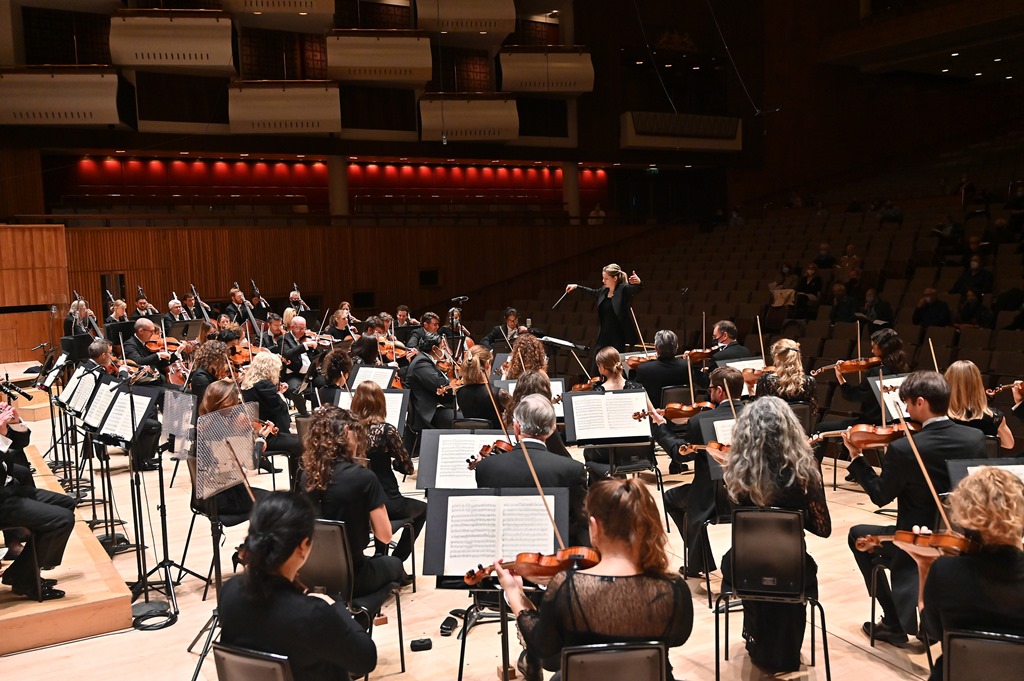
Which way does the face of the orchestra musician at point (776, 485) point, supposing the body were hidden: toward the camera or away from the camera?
away from the camera

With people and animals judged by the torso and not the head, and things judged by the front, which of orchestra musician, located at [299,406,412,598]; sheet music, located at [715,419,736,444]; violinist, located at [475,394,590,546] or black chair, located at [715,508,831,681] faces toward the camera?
the sheet music

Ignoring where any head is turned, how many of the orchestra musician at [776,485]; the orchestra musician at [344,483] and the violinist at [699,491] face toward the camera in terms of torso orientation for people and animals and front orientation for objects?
0

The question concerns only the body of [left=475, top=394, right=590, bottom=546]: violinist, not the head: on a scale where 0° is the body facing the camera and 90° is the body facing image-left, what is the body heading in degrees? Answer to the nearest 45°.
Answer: approximately 180°

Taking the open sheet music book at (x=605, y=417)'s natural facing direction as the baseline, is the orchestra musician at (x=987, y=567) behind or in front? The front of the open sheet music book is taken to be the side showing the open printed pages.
in front

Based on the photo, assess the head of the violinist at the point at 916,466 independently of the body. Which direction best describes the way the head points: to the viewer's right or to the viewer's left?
to the viewer's left

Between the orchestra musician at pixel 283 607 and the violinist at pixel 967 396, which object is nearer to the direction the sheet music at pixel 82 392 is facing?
the orchestra musician

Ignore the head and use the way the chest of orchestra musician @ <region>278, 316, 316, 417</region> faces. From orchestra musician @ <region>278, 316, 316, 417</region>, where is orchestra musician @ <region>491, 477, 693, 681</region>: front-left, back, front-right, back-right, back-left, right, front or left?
front-right

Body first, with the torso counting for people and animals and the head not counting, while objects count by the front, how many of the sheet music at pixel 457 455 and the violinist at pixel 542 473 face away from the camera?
1

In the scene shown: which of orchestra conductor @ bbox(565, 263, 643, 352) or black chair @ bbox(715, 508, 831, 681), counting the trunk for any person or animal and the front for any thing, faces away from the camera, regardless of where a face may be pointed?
the black chair

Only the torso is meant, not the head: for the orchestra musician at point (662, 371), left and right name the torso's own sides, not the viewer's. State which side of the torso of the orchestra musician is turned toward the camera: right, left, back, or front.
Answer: back

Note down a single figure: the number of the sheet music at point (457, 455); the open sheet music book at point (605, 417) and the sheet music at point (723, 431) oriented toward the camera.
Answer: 3

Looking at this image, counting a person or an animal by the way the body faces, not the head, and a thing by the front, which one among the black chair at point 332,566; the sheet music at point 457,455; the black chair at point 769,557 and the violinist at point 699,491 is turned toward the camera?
the sheet music

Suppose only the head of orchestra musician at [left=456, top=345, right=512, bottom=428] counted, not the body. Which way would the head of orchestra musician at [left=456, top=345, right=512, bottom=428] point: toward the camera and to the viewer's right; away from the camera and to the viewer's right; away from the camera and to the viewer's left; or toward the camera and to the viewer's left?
away from the camera and to the viewer's right

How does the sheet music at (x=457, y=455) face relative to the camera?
toward the camera

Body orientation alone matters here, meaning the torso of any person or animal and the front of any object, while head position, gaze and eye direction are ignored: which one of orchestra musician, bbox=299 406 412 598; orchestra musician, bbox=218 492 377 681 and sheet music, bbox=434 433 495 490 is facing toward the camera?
the sheet music

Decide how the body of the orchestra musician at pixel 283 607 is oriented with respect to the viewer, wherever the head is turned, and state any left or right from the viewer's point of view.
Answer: facing away from the viewer and to the right of the viewer

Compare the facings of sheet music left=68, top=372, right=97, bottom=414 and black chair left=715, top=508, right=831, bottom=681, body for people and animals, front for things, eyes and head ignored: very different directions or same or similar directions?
very different directions

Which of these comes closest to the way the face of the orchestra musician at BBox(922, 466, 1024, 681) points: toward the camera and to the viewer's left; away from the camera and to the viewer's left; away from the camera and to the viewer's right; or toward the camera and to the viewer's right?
away from the camera and to the viewer's left
